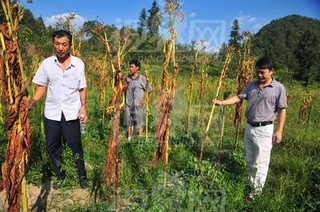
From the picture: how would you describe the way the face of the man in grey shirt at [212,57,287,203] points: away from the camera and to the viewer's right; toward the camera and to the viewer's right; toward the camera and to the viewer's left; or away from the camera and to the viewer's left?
toward the camera and to the viewer's left

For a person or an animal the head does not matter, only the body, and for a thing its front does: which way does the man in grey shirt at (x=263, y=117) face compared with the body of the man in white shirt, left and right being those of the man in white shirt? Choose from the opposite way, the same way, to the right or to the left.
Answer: to the right

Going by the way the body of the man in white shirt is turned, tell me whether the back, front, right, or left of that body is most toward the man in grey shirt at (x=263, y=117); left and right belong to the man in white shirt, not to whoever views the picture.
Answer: left

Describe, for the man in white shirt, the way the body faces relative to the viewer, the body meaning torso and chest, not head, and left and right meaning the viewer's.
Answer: facing the viewer

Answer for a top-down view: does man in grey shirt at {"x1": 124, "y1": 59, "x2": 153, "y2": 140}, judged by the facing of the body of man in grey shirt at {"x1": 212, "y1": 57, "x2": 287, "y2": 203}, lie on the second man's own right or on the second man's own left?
on the second man's own right

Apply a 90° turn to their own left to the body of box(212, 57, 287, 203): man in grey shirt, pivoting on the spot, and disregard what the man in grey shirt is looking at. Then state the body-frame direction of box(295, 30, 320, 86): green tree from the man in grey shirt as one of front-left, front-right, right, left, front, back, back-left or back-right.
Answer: back-left

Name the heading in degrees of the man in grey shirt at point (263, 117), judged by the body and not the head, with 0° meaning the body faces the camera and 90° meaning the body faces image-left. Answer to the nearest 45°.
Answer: approximately 45°

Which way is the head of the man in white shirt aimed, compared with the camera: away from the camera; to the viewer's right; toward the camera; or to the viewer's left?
toward the camera

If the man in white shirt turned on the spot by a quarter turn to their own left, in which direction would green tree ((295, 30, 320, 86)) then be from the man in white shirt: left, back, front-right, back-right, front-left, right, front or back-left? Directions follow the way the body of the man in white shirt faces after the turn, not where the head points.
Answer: front-left

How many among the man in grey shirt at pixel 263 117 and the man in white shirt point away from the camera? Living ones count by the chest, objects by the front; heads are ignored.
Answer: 0
